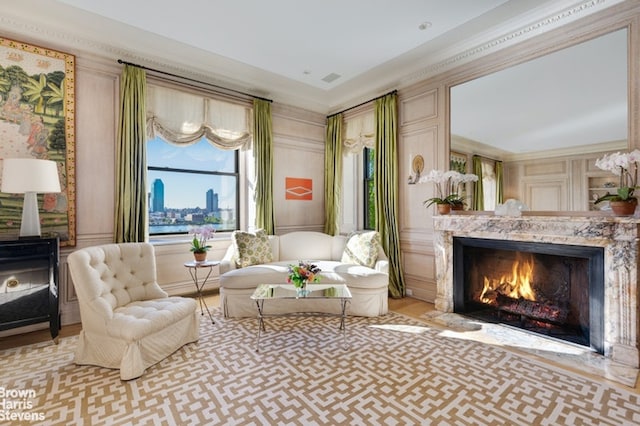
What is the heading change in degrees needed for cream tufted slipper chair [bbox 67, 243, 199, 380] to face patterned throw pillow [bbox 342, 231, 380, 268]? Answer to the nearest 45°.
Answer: approximately 45° to its left

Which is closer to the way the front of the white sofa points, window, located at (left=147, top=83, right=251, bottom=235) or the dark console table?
the dark console table

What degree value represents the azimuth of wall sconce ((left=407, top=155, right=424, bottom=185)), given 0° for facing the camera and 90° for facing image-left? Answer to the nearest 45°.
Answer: approximately 45°

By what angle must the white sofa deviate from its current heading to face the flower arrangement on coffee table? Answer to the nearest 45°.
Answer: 0° — it already faces it

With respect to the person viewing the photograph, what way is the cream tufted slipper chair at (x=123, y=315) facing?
facing the viewer and to the right of the viewer

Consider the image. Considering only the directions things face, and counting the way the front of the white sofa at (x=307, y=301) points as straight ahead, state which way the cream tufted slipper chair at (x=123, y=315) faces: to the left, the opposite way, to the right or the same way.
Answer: to the left

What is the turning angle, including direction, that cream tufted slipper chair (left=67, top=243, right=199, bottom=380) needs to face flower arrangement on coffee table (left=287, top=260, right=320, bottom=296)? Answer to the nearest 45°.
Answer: approximately 45° to its left

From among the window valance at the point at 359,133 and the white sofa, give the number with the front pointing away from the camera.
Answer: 0

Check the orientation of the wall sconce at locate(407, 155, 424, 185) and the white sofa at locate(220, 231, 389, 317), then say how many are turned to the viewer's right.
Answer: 0

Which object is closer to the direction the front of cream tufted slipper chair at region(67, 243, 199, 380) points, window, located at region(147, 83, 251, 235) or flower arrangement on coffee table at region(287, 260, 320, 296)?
the flower arrangement on coffee table

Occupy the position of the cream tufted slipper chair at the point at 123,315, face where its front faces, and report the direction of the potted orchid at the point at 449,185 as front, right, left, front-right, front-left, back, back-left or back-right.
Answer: front-left

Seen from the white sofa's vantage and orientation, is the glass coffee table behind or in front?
in front

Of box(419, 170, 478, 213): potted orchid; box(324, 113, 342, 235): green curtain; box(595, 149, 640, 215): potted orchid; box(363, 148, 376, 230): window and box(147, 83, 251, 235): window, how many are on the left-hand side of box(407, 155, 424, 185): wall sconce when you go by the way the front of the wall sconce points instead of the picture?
2

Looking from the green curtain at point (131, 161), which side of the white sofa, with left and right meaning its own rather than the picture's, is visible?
right

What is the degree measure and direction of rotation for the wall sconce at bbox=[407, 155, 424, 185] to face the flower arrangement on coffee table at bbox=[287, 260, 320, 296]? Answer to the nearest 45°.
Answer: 0° — it already faces it
